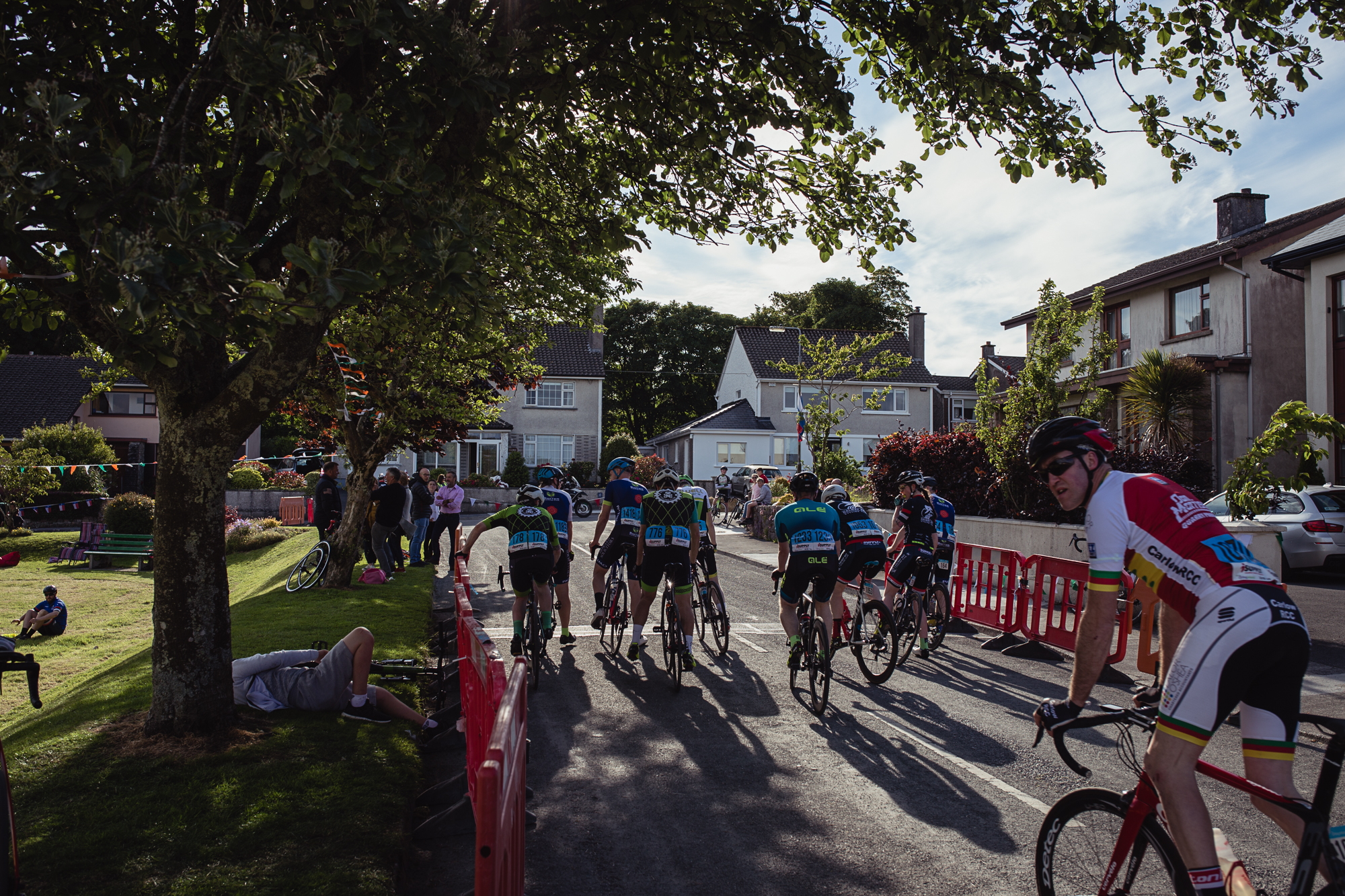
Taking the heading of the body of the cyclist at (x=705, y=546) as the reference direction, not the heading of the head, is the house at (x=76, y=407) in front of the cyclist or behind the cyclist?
in front

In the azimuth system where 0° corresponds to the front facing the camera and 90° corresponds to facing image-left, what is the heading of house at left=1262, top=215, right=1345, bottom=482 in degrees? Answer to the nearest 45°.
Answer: approximately 45°

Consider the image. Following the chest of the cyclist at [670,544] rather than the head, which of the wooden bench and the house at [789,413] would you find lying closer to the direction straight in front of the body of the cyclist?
the house

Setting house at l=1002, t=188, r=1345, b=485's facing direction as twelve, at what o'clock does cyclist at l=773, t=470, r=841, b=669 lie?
The cyclist is roughly at 11 o'clock from the house.

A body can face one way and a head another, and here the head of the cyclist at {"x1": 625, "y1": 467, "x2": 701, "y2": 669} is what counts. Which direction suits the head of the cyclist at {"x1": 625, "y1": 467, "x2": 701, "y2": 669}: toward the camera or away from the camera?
away from the camera

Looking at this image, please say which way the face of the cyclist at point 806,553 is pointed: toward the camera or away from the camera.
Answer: away from the camera

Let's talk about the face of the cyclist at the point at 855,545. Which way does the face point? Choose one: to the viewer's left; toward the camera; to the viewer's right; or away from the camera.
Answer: away from the camera

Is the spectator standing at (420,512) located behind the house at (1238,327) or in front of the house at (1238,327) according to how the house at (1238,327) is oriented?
in front

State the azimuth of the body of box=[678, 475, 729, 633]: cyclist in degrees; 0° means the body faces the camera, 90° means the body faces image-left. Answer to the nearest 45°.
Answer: approximately 180°

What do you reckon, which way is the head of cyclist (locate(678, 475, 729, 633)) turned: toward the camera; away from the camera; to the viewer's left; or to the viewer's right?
away from the camera

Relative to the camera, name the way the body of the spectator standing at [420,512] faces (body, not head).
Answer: to the viewer's right

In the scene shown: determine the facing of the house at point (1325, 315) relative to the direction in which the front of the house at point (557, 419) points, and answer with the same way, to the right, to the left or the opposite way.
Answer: to the right

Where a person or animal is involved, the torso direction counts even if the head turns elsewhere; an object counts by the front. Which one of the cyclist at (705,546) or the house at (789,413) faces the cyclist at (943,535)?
the house
